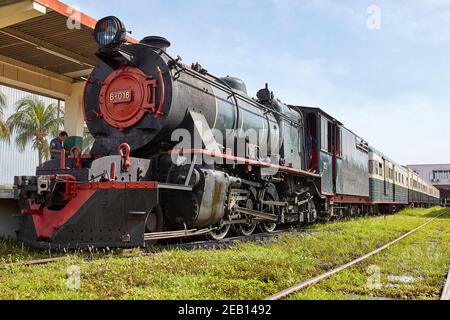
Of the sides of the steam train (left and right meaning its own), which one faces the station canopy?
right

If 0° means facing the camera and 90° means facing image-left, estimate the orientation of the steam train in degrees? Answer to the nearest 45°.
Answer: approximately 45°

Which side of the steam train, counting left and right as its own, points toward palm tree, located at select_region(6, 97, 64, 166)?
right
